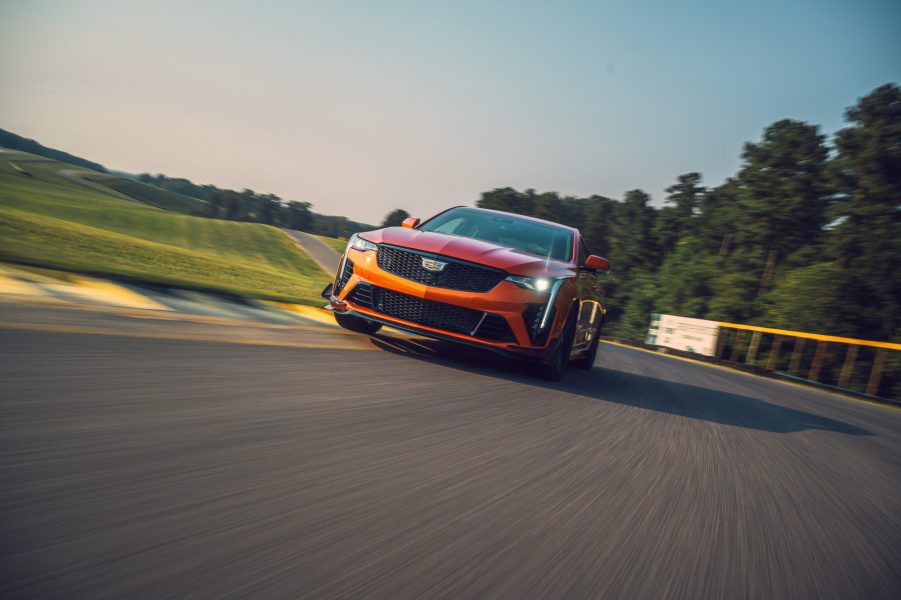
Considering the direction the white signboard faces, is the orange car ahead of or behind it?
ahead

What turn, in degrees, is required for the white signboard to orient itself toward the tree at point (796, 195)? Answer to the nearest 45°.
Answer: approximately 135° to its right

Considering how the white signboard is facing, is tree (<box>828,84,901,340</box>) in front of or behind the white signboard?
behind

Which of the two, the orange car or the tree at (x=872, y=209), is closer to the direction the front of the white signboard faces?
the orange car

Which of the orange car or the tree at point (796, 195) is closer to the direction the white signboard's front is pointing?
the orange car

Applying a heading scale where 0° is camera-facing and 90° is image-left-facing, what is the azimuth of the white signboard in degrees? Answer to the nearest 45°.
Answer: approximately 45°
